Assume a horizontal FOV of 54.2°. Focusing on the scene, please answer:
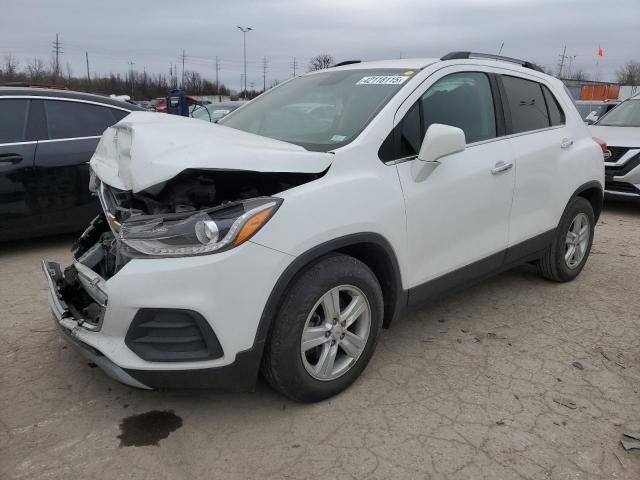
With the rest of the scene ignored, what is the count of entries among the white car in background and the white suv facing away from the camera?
0

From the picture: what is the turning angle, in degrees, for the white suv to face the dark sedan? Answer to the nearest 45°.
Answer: approximately 90° to its right

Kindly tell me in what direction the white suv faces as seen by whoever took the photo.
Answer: facing the viewer and to the left of the viewer

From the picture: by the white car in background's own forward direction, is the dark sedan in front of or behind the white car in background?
in front

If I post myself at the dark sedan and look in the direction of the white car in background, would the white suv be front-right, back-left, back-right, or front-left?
front-right

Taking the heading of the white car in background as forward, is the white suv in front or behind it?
in front

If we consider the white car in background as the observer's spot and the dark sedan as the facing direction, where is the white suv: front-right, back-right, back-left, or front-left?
front-left

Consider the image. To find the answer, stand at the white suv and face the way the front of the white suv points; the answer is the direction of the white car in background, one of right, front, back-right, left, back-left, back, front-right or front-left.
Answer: back
